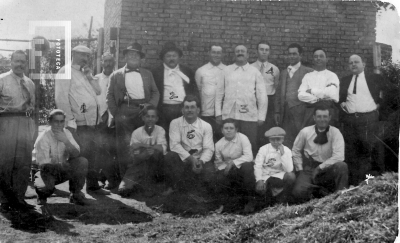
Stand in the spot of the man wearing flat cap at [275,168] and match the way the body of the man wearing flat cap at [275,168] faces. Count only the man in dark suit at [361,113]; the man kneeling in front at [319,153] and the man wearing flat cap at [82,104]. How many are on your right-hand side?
1

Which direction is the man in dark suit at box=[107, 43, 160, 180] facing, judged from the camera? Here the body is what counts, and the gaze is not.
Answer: toward the camera

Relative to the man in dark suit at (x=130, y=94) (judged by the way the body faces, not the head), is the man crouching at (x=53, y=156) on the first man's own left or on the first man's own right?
on the first man's own right

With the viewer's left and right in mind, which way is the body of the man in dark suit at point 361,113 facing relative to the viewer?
facing the viewer and to the left of the viewer

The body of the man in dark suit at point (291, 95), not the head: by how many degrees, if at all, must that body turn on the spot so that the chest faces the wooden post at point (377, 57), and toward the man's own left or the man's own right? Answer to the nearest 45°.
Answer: approximately 135° to the man's own left
